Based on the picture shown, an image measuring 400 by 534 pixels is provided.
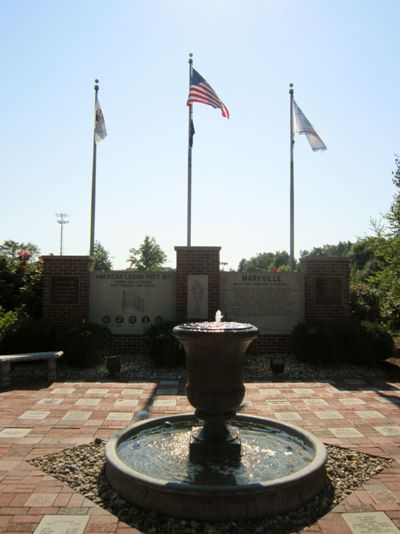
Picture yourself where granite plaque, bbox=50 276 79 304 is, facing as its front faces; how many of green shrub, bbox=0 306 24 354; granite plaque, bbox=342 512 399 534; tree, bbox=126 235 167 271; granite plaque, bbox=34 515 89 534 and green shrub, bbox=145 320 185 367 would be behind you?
1

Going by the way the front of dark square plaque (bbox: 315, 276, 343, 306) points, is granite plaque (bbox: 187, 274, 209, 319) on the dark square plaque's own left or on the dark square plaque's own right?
on the dark square plaque's own right

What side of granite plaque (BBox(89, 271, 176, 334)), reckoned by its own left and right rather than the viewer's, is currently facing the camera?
front

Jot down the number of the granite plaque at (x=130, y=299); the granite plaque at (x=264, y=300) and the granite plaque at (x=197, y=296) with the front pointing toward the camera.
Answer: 3

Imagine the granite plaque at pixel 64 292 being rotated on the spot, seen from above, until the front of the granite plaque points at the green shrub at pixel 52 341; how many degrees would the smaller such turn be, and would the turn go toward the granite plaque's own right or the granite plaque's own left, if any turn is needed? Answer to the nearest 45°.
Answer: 0° — it already faces it

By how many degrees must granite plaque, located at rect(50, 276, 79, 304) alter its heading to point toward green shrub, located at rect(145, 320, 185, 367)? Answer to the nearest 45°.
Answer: approximately 45° to its left

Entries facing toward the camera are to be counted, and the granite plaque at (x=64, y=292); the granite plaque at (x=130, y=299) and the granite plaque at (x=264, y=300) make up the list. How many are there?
3

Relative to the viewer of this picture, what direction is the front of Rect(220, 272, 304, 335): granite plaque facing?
facing the viewer

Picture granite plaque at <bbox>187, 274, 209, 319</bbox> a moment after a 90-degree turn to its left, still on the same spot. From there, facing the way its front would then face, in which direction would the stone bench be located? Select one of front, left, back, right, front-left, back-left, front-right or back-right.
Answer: back-right

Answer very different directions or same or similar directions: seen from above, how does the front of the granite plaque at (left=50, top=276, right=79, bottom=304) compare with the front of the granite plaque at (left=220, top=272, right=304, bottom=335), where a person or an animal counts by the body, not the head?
same or similar directions

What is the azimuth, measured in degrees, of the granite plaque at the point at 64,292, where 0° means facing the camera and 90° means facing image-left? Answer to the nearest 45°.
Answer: approximately 0°

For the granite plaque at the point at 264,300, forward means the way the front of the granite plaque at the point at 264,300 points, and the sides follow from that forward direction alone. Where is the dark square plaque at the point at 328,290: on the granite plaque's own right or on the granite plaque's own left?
on the granite plaque's own left
